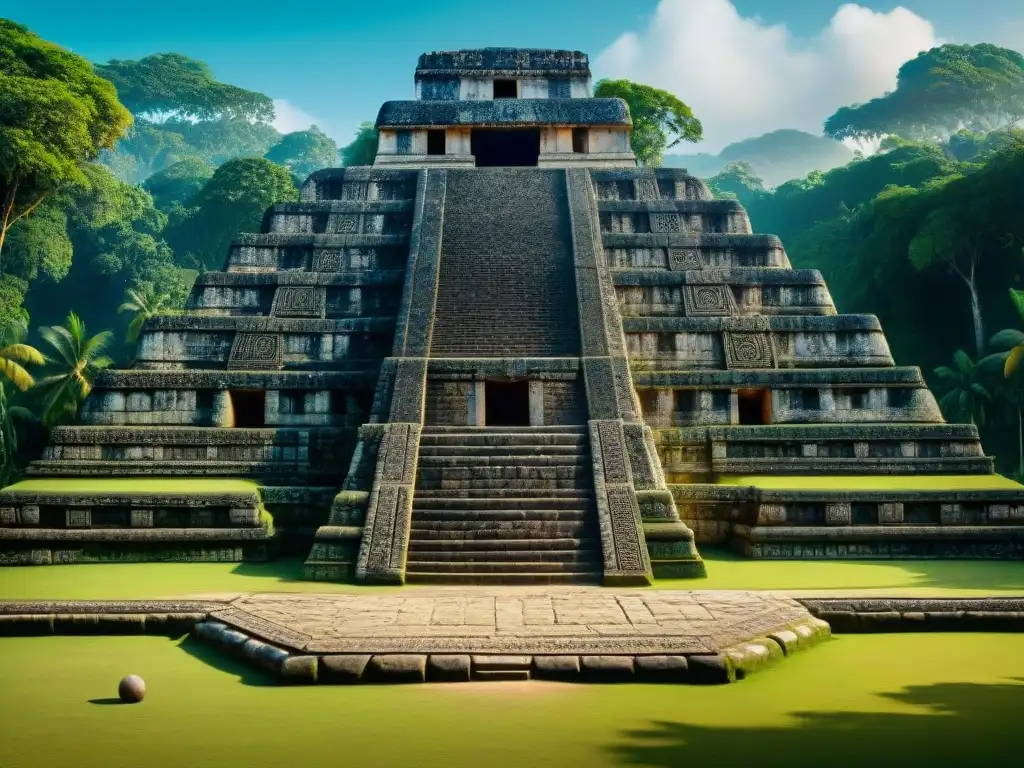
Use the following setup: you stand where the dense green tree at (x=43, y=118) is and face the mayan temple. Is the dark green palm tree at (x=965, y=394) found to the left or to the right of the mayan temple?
left

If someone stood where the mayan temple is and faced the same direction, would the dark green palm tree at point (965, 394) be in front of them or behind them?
behind

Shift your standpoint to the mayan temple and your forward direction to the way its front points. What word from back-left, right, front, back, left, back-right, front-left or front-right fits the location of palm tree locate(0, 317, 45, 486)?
back-right

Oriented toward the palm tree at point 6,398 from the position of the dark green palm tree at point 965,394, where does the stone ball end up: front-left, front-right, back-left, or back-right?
front-left

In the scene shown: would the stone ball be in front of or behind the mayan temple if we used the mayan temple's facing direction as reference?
in front

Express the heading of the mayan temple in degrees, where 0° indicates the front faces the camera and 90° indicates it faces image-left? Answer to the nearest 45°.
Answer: approximately 0°

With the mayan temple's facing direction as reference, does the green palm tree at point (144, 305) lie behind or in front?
behind

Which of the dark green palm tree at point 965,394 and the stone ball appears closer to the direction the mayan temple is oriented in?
the stone ball
